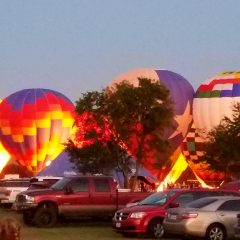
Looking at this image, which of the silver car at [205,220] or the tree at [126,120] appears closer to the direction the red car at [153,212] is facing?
the silver car

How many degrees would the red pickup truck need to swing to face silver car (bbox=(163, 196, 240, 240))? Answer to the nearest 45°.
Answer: approximately 90° to its left

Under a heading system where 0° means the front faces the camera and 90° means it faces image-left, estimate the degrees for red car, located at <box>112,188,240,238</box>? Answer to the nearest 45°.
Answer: approximately 45°

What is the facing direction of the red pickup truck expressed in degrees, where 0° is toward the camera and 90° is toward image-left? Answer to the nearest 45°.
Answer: approximately 45°

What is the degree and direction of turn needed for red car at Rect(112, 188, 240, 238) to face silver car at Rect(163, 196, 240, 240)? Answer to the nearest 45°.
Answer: approximately 90° to its left

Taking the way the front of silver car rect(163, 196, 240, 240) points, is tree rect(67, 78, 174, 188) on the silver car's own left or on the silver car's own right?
on the silver car's own left
